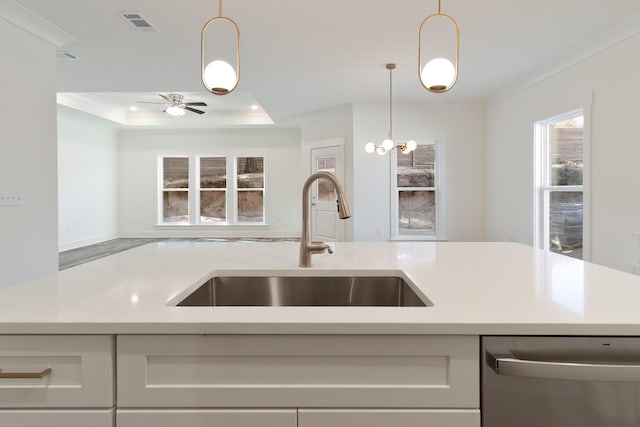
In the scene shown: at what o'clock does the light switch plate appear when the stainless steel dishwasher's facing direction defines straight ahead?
The light switch plate is roughly at 3 o'clock from the stainless steel dishwasher.

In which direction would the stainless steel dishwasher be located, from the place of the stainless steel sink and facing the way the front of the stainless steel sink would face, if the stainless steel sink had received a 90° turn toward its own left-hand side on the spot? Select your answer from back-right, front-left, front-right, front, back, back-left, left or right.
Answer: front-right

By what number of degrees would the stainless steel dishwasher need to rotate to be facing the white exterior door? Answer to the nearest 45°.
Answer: approximately 135° to its right

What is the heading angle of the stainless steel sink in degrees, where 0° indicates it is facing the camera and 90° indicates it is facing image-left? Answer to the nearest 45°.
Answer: approximately 0°

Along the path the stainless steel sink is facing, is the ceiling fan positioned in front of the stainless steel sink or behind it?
behind

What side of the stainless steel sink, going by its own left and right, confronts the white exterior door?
back
